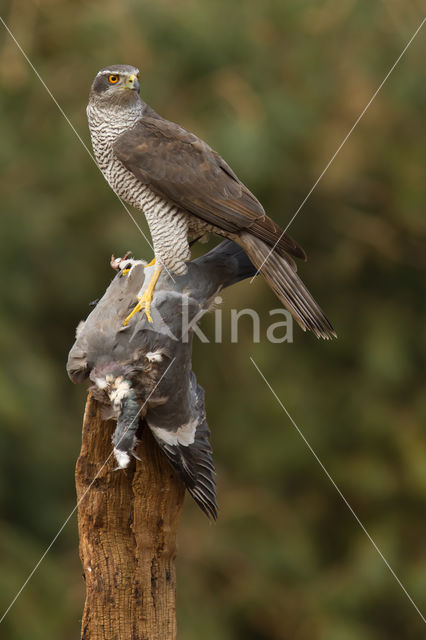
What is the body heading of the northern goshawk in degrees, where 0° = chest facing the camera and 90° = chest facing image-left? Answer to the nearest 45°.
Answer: approximately 90°
